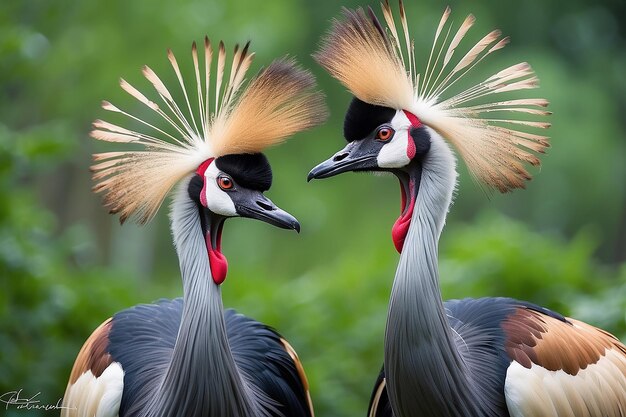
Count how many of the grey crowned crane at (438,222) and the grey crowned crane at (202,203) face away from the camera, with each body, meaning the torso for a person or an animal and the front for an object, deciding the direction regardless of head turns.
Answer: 0

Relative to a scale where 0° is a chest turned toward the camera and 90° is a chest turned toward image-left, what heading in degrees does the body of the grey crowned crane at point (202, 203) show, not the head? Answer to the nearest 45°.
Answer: approximately 315°

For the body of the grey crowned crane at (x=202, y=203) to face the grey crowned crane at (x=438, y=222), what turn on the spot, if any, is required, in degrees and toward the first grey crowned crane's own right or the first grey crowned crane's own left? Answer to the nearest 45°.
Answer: approximately 45° to the first grey crowned crane's own left

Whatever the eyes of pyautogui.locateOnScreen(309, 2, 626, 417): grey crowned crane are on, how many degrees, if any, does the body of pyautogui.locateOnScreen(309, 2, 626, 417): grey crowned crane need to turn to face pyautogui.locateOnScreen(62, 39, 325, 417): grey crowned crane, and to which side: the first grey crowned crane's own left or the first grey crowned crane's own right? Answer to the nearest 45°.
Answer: approximately 45° to the first grey crowned crane's own right

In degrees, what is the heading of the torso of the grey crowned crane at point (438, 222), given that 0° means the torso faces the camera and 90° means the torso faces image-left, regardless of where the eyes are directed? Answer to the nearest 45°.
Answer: approximately 45°
